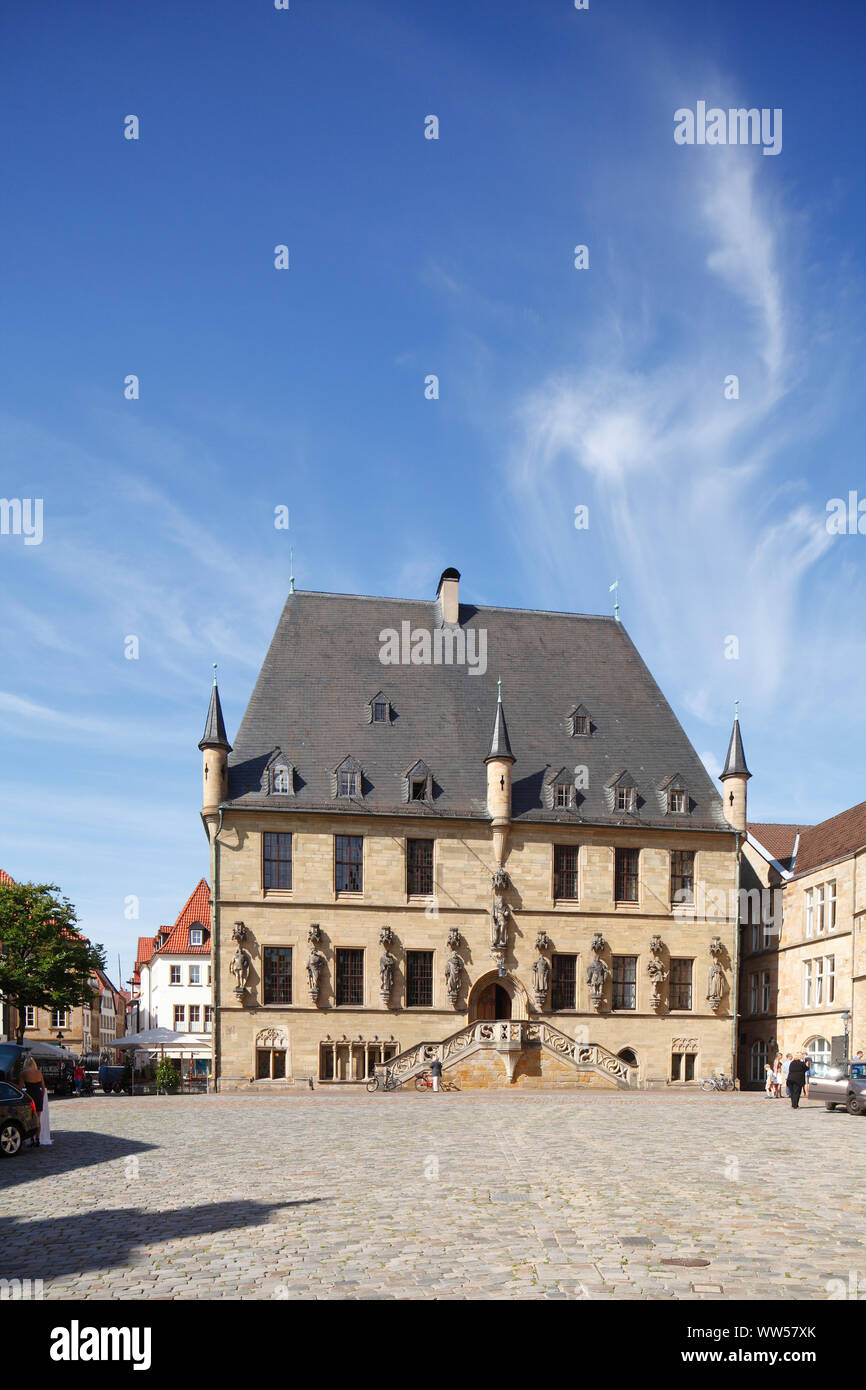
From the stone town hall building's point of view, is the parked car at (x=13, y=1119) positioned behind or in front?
in front

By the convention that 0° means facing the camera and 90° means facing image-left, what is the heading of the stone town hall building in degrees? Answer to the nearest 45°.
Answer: approximately 0°

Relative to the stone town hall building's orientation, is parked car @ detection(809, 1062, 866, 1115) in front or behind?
in front

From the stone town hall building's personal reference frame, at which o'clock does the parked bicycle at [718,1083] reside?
The parked bicycle is roughly at 9 o'clock from the stone town hall building.

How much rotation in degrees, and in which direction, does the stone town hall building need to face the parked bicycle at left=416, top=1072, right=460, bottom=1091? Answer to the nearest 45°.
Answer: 0° — it already faces it
